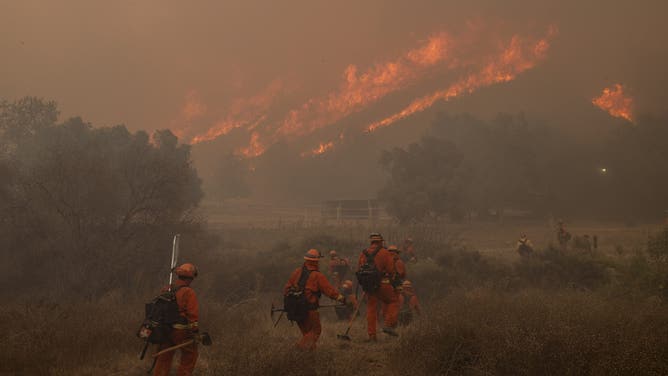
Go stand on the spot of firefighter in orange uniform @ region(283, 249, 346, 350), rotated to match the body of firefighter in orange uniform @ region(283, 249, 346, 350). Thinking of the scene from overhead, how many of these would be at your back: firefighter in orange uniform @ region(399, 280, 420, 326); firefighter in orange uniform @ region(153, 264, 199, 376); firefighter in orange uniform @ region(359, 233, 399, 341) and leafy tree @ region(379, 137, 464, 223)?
1

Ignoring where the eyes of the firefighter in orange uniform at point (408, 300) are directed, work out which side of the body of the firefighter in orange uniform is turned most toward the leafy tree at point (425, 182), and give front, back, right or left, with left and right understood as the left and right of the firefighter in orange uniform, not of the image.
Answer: front

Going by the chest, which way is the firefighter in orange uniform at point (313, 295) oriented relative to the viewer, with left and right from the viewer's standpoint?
facing away from the viewer and to the right of the viewer

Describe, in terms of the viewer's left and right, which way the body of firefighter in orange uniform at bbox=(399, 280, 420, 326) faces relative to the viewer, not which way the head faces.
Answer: facing away from the viewer

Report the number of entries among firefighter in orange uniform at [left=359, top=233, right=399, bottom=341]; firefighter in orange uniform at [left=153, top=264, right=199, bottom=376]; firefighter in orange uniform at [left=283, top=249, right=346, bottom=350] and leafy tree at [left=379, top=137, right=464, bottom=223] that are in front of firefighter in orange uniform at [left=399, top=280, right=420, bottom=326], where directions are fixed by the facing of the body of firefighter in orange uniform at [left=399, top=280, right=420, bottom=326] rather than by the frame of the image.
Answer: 1

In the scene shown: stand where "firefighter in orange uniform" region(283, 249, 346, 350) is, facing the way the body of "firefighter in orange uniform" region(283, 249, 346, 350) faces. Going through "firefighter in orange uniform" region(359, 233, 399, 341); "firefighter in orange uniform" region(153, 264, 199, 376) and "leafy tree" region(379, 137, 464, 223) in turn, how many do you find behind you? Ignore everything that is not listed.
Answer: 1

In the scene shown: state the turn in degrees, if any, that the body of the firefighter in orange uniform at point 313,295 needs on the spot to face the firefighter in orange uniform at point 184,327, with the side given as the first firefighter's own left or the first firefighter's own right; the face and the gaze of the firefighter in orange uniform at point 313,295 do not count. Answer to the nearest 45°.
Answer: approximately 180°

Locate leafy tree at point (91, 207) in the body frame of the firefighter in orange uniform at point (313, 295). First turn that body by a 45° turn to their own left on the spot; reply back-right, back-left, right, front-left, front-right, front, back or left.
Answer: front-left

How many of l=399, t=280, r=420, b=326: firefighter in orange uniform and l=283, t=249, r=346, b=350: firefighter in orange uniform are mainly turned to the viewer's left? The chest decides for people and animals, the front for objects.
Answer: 0

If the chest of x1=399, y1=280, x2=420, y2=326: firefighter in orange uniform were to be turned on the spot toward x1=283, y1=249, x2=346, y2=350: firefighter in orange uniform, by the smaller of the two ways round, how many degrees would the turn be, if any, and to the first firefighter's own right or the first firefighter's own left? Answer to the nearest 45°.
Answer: approximately 180°
